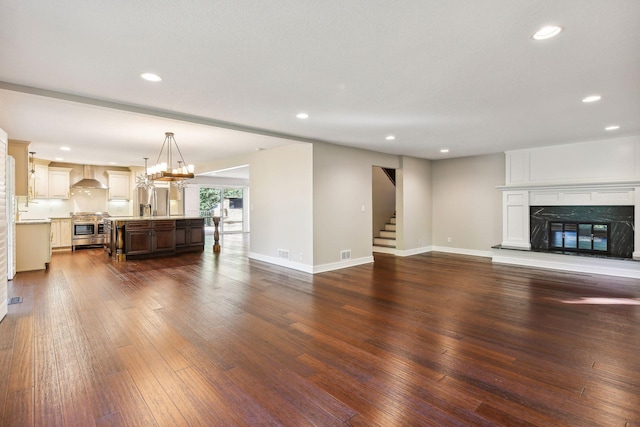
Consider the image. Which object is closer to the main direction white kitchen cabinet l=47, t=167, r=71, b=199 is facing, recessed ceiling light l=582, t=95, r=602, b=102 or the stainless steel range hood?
the recessed ceiling light

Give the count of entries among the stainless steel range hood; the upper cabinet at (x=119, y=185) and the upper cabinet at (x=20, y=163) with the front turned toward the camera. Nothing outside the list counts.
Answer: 2

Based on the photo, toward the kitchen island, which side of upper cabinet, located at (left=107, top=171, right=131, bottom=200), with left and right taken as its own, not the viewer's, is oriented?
front

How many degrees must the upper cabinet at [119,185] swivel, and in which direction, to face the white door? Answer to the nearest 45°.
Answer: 0° — it already faces it

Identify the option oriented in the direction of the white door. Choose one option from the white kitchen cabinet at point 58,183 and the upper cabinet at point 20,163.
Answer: the white kitchen cabinet

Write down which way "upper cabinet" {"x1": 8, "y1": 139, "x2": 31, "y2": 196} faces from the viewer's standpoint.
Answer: facing to the right of the viewer

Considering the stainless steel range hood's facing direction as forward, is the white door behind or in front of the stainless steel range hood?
in front

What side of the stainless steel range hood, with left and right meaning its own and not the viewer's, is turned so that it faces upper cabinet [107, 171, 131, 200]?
left

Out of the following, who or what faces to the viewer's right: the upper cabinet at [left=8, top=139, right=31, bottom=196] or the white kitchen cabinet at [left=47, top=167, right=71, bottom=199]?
the upper cabinet

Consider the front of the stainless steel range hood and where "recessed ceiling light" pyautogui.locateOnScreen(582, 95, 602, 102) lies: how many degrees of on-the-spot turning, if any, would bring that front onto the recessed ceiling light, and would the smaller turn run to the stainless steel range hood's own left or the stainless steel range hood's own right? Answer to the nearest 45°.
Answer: approximately 45° to the stainless steel range hood's own left

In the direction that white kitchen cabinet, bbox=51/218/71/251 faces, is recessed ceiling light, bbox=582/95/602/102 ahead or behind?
ahead

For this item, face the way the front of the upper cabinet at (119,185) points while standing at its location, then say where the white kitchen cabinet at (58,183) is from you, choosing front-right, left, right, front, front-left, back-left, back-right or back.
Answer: right

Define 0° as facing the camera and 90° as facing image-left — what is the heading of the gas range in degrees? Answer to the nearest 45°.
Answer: approximately 0°
